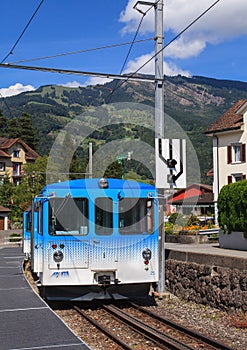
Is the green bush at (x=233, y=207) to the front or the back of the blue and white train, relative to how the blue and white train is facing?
to the back

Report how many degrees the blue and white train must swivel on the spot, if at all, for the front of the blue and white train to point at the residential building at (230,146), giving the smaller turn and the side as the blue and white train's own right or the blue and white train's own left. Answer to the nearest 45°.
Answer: approximately 180°

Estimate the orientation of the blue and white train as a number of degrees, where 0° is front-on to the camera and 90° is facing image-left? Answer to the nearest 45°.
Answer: approximately 0°

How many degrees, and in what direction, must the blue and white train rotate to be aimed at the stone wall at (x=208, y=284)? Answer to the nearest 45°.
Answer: approximately 90° to its left
